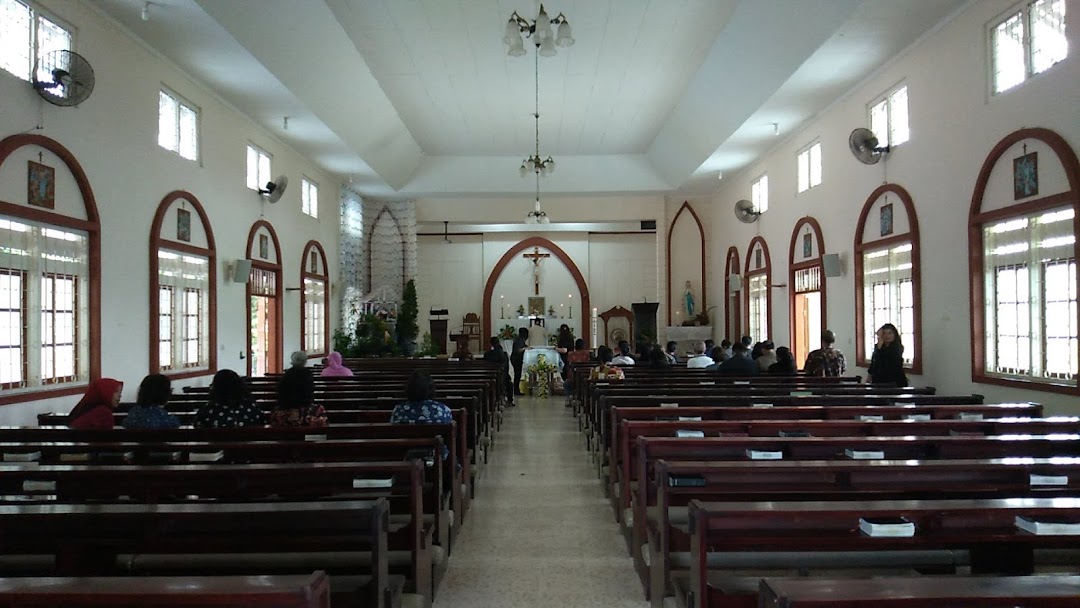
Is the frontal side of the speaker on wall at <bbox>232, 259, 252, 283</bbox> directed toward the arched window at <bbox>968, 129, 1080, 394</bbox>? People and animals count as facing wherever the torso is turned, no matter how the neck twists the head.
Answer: yes

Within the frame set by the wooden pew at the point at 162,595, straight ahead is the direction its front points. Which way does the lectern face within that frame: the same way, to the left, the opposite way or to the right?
the opposite way

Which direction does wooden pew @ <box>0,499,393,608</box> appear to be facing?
away from the camera

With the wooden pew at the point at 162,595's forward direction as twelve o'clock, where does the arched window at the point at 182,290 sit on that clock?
The arched window is roughly at 12 o'clock from the wooden pew.

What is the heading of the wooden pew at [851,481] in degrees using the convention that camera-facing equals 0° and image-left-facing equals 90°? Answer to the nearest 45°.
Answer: approximately 180°

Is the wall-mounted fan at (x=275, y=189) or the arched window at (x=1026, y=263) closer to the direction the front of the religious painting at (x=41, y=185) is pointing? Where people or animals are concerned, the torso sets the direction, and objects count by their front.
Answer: the arched window

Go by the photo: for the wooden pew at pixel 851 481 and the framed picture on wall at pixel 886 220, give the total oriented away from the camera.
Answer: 1

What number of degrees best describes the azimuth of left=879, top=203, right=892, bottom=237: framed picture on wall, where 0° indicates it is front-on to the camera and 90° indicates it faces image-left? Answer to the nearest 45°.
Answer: approximately 45°

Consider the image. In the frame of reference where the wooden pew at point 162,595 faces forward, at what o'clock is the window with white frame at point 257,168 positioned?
The window with white frame is roughly at 12 o'clock from the wooden pew.
